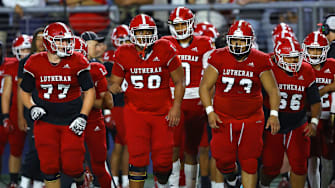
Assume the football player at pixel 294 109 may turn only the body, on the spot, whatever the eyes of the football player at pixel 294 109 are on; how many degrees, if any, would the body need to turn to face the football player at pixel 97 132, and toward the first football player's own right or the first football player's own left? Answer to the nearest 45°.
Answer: approximately 90° to the first football player's own right

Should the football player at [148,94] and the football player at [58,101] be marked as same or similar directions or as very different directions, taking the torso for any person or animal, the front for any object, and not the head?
same or similar directions

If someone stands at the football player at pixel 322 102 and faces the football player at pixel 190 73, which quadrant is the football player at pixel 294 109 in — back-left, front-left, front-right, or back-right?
front-left

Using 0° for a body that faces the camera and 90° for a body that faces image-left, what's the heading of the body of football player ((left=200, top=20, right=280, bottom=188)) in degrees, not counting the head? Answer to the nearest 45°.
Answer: approximately 0°

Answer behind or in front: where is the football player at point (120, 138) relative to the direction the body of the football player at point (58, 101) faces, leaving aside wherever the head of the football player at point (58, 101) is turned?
behind

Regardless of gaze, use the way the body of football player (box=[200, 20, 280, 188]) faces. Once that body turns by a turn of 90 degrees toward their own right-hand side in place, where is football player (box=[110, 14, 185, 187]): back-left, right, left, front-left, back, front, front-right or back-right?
front

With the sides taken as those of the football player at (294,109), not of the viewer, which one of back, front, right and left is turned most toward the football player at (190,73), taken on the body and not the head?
right

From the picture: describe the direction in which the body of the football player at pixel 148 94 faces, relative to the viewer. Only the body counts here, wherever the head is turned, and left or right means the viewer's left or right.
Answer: facing the viewer

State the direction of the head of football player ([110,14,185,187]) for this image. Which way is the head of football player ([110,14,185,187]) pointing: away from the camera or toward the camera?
toward the camera

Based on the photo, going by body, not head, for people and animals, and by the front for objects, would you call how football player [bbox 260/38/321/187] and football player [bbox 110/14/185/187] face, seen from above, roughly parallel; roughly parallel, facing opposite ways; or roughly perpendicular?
roughly parallel

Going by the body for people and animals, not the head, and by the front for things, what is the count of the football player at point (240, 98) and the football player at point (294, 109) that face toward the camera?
2

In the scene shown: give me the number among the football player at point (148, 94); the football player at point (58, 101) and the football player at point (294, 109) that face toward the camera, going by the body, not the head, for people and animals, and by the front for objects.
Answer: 3

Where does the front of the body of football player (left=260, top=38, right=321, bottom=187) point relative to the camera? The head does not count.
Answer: toward the camera

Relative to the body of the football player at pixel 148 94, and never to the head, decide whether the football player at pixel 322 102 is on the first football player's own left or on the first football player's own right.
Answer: on the first football player's own left
